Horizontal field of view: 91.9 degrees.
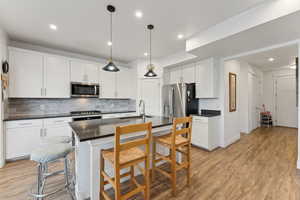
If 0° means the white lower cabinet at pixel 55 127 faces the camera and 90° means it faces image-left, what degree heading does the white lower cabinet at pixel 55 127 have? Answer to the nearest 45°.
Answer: approximately 0°

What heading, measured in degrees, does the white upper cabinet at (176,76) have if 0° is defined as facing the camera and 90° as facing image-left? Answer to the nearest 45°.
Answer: approximately 45°

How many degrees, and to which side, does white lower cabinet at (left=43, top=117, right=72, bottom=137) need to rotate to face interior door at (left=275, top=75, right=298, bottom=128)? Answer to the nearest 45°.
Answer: approximately 90° to its left

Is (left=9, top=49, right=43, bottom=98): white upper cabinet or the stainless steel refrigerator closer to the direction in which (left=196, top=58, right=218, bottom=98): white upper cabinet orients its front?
the white upper cabinet

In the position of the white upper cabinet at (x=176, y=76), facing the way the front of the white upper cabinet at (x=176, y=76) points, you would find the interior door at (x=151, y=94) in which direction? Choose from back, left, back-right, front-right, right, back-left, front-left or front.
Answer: front-right

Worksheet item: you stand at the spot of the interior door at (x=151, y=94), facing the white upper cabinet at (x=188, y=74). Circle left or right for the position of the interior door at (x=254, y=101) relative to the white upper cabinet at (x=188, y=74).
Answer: left
